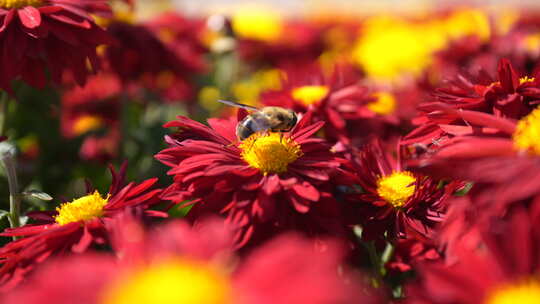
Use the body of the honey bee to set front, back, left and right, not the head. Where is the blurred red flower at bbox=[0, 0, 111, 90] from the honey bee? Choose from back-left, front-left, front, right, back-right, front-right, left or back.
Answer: back-left

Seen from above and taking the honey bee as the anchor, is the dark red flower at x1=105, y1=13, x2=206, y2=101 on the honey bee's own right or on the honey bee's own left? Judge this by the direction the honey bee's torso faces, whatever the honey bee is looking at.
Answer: on the honey bee's own left

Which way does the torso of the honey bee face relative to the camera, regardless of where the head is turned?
to the viewer's right

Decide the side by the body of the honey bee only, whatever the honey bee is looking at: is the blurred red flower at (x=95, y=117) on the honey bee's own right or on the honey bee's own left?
on the honey bee's own left
